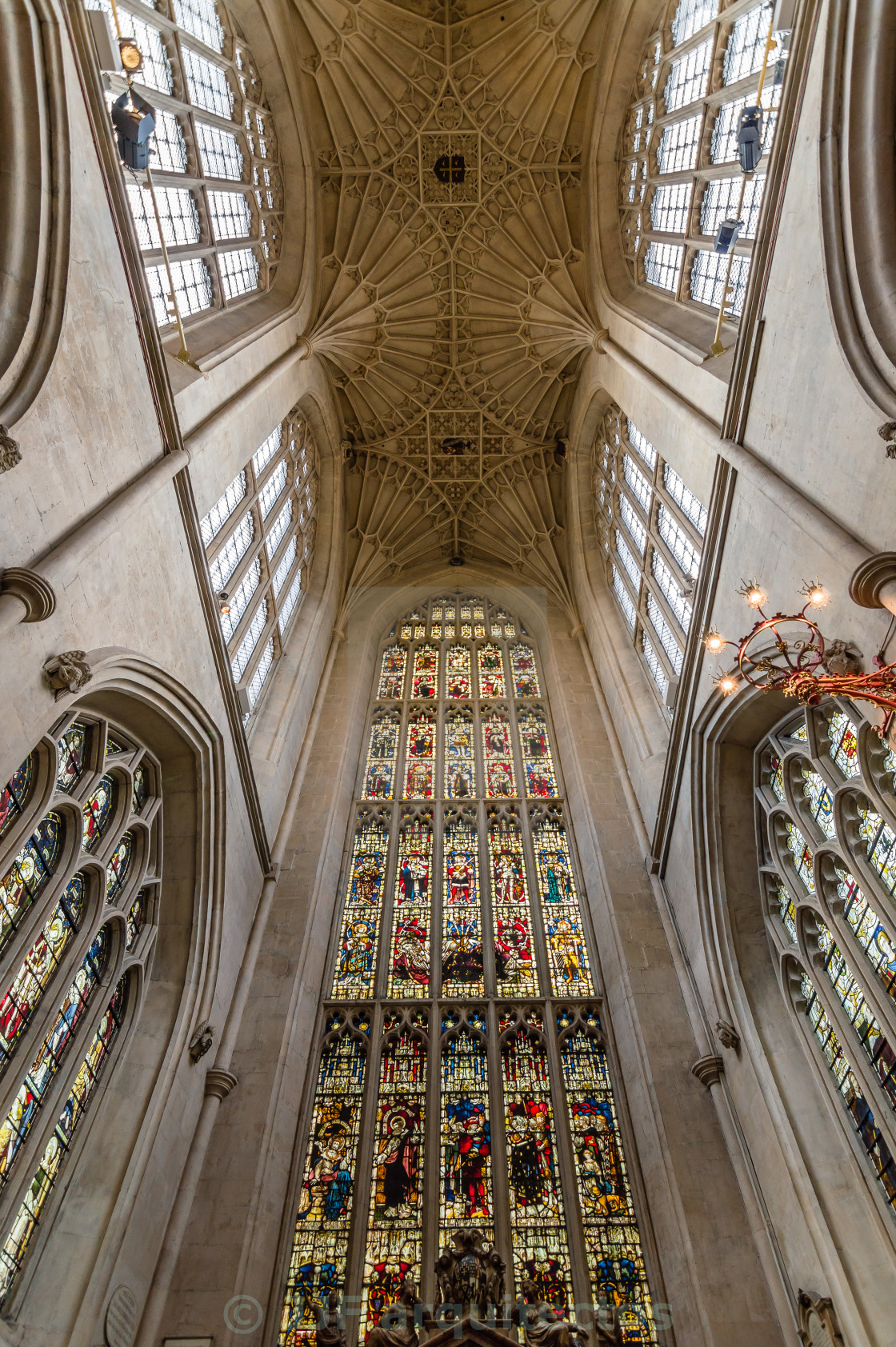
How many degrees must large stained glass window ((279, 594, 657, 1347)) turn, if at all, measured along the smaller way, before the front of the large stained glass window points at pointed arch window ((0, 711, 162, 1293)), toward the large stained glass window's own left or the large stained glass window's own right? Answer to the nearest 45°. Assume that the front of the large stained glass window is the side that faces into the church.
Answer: approximately 45° to the large stained glass window's own right

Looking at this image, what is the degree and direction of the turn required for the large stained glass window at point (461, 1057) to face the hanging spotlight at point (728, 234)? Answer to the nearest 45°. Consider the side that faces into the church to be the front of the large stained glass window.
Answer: approximately 45° to its left

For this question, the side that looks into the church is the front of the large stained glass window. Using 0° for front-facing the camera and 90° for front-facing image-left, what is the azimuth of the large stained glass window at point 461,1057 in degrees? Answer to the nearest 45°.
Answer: approximately 0°

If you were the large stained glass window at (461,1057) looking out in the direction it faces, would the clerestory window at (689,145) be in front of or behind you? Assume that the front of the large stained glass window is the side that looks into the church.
in front

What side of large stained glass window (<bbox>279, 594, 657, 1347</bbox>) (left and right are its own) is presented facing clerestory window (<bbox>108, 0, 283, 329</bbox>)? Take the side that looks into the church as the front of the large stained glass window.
front

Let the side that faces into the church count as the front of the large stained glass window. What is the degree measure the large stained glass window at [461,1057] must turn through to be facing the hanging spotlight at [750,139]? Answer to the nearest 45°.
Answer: approximately 45° to its left

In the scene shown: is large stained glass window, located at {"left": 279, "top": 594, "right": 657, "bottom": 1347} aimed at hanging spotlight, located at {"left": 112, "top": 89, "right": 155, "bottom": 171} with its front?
yes
